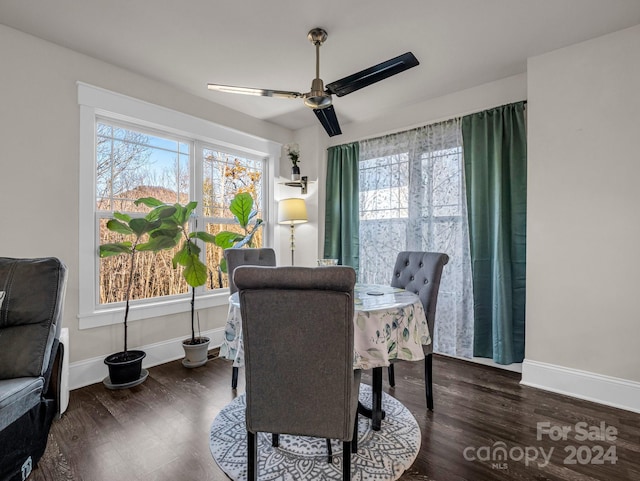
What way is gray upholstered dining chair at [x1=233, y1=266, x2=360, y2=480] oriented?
away from the camera

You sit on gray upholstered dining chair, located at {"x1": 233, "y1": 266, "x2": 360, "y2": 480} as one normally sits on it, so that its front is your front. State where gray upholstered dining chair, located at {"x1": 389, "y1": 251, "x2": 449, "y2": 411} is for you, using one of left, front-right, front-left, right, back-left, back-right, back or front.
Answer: front-right

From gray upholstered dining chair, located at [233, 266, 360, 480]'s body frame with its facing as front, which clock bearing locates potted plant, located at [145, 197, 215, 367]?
The potted plant is roughly at 11 o'clock from the gray upholstered dining chair.

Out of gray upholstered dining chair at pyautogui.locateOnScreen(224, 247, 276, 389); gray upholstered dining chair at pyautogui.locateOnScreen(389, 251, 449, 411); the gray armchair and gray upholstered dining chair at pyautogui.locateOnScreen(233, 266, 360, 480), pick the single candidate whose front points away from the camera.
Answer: gray upholstered dining chair at pyautogui.locateOnScreen(233, 266, 360, 480)

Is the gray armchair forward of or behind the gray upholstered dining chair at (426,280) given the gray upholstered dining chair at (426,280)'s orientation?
forward

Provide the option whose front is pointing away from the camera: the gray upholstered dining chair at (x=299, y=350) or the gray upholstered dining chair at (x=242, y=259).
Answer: the gray upholstered dining chair at (x=299, y=350)

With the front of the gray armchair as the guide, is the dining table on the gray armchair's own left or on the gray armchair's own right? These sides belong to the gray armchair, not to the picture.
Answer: on the gray armchair's own left

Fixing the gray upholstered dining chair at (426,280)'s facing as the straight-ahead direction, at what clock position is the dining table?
The dining table is roughly at 11 o'clock from the gray upholstered dining chair.

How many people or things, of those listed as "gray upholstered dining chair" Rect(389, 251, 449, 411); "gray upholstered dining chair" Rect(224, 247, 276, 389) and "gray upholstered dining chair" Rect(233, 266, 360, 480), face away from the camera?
1

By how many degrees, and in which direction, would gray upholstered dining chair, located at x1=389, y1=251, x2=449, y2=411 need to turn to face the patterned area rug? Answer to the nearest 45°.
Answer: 0° — it already faces it

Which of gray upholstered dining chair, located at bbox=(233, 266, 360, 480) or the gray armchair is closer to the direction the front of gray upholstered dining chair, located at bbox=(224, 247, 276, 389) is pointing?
the gray upholstered dining chair

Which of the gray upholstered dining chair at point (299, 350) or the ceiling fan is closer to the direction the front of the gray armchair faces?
the gray upholstered dining chair

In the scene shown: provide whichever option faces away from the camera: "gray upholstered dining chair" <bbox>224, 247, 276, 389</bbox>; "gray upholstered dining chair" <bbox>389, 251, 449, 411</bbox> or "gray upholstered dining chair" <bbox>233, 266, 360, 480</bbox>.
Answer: "gray upholstered dining chair" <bbox>233, 266, 360, 480</bbox>

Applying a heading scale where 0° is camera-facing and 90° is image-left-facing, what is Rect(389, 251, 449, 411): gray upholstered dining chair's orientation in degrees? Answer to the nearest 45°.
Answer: approximately 45°

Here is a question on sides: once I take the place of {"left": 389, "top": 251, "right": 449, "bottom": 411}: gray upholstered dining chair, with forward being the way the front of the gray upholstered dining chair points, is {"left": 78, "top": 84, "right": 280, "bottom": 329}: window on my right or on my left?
on my right

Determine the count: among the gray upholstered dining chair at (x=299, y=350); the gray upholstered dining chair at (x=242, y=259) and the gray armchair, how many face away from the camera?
1

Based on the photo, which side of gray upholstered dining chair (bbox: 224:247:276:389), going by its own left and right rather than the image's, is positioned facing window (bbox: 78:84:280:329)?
back

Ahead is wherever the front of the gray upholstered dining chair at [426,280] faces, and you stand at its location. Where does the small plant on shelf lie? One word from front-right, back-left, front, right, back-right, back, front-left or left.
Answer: right

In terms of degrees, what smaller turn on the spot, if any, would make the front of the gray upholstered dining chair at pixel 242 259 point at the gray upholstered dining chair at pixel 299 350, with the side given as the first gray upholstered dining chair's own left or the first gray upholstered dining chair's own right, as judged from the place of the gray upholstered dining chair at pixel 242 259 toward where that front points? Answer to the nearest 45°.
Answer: approximately 45° to the first gray upholstered dining chair's own right

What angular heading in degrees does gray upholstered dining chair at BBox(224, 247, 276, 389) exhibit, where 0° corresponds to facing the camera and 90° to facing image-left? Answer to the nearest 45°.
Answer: approximately 315°

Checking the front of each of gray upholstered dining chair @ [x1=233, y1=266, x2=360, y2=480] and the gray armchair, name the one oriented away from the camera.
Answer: the gray upholstered dining chair

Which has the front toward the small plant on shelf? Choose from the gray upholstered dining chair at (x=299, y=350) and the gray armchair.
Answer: the gray upholstered dining chair
